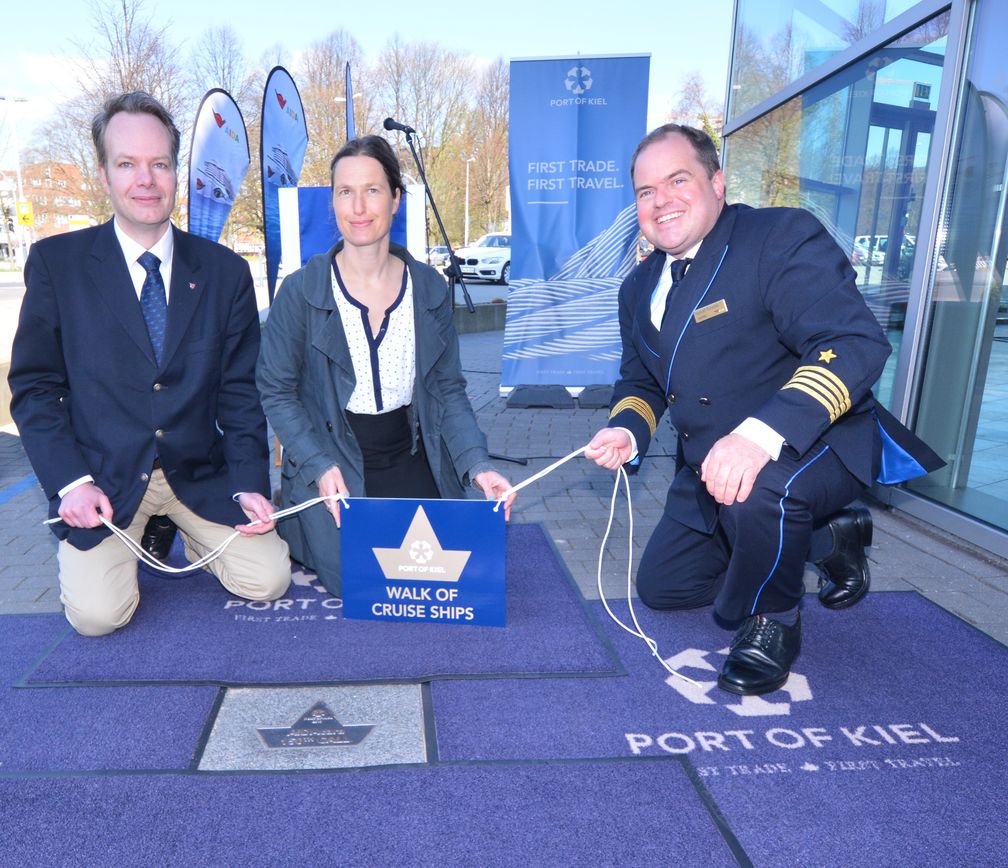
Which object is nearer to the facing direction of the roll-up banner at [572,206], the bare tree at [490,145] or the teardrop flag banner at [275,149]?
the teardrop flag banner

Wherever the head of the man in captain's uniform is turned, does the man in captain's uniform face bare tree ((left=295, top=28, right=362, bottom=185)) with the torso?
no

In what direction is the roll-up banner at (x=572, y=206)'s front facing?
toward the camera

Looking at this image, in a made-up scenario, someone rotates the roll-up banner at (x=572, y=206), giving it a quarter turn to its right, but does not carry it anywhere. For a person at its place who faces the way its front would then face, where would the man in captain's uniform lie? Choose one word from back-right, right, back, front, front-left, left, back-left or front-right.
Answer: left

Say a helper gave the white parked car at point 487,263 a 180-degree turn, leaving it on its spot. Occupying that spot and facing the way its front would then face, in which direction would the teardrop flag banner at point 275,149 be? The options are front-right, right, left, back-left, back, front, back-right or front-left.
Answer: back-right

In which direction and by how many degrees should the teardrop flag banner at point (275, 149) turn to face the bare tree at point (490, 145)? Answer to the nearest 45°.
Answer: approximately 180°

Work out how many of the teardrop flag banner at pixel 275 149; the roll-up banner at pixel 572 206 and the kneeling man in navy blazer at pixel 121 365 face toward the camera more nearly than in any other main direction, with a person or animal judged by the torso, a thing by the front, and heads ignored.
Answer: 3

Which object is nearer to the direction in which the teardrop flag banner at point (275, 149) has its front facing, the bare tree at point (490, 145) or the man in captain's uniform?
the man in captain's uniform

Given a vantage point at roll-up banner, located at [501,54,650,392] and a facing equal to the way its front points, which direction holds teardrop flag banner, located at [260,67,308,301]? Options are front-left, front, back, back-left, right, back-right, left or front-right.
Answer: back-right

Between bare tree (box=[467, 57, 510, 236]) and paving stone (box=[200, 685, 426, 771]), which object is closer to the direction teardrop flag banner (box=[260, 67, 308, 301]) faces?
the paving stone

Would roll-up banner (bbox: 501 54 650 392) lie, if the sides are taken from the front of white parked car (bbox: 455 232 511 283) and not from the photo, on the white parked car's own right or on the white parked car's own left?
on the white parked car's own left

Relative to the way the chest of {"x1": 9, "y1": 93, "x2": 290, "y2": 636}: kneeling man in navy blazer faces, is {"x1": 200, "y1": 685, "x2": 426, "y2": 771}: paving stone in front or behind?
in front

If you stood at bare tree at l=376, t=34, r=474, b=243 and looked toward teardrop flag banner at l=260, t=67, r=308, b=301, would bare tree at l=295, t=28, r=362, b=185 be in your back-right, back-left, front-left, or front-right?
front-right

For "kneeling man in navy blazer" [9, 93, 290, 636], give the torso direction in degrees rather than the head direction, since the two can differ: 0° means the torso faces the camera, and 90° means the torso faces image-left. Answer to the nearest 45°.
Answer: approximately 0°

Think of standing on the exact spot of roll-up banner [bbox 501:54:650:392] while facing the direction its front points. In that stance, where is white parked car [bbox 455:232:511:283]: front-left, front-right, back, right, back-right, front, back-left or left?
back

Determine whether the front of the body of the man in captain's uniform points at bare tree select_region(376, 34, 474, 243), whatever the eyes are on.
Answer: no

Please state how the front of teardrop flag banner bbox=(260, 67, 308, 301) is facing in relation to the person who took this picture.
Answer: facing the viewer

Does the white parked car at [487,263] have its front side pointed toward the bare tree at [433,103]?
no

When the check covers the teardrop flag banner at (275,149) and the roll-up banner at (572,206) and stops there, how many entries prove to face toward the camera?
2

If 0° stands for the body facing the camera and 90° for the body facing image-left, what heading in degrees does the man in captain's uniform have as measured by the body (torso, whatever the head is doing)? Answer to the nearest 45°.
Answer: approximately 45°

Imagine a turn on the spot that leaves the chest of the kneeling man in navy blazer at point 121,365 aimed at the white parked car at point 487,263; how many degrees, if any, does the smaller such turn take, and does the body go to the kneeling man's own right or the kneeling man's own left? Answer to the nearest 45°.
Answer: approximately 135° to the kneeling man's own left

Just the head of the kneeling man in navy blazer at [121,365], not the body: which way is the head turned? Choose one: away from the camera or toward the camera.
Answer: toward the camera
